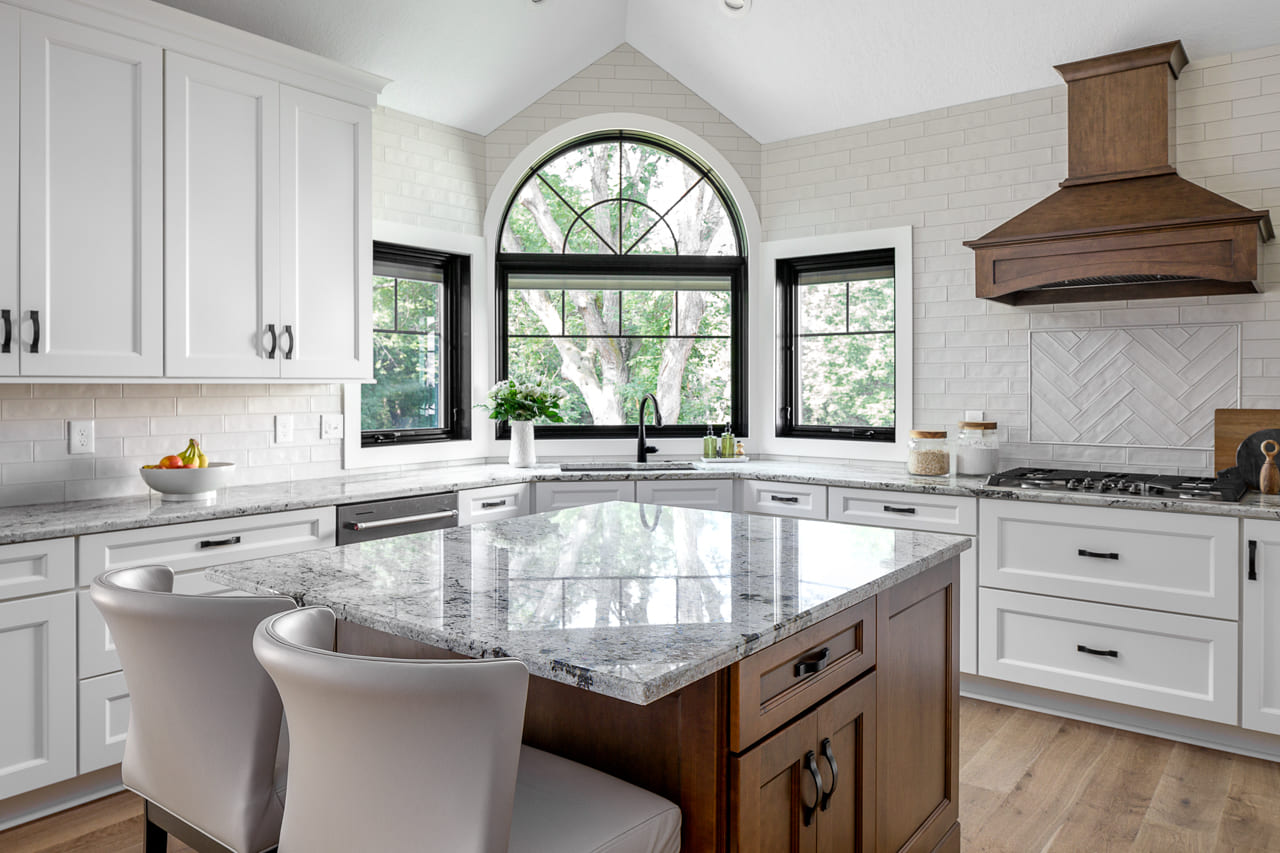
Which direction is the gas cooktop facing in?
toward the camera

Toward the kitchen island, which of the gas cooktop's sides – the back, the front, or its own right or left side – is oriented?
front

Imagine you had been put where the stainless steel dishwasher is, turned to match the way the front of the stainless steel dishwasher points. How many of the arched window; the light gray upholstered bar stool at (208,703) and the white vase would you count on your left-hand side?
2

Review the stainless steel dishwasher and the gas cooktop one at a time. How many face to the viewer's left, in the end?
0

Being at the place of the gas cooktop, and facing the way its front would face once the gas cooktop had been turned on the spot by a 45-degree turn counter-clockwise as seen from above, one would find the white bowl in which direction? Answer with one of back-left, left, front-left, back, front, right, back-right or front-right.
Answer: right

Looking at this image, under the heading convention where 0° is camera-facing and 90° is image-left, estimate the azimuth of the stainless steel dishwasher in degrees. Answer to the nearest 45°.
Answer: approximately 315°

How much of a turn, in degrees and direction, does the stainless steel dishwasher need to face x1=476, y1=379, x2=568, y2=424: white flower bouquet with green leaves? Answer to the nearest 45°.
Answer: approximately 90° to its left

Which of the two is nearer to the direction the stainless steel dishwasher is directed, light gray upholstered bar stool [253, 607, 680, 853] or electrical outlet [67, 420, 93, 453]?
the light gray upholstered bar stool

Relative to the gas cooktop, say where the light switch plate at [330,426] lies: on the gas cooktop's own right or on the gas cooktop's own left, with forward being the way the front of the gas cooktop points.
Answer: on the gas cooktop's own right

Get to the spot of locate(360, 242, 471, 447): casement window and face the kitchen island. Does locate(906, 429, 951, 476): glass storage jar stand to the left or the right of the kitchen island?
left

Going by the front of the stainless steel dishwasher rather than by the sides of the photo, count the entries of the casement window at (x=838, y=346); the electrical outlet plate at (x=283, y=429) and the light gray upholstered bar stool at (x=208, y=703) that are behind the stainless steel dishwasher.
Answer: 1

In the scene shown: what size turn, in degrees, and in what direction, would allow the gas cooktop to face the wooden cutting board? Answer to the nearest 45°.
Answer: approximately 135° to its left
